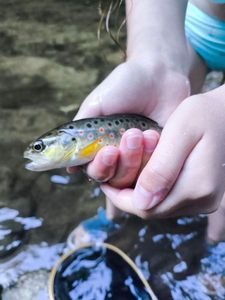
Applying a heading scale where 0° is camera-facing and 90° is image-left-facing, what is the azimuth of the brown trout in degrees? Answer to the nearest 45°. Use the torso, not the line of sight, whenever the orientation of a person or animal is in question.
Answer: approximately 90°
